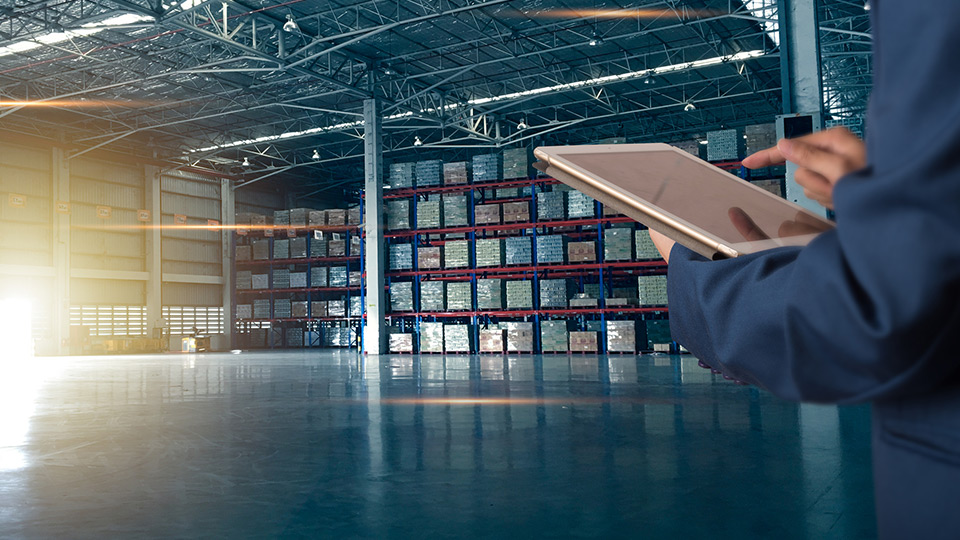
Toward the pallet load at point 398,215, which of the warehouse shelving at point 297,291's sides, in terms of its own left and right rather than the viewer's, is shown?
front

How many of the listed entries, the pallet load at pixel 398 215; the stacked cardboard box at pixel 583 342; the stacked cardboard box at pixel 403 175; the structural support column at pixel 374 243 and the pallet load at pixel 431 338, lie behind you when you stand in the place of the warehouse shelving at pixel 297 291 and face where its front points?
0

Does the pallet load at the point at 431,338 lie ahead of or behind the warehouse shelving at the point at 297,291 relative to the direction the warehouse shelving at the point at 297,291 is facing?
ahead

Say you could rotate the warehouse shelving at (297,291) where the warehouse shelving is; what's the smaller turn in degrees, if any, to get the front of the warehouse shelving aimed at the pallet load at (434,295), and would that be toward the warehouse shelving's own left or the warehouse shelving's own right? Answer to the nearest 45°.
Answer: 0° — it already faces it

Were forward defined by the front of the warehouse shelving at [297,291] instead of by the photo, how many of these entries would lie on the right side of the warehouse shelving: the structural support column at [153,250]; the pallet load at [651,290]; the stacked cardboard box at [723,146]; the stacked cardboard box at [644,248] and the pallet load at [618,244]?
1

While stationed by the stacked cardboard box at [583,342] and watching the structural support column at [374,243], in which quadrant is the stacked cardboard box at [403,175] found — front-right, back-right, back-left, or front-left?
front-right

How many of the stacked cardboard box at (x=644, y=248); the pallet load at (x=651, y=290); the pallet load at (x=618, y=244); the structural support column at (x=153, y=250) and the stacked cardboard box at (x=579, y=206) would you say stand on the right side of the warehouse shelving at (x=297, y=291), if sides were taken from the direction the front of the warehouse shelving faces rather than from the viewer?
1

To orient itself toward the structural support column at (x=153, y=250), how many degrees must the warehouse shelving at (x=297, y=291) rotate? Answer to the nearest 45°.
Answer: approximately 90° to its right

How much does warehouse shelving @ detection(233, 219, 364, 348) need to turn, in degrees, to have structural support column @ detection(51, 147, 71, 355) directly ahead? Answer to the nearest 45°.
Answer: approximately 90° to its right

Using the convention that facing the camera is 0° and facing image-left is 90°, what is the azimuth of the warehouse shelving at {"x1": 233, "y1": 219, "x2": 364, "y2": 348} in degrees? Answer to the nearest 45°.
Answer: approximately 0°

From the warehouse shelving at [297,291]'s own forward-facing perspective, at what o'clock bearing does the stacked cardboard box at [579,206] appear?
The stacked cardboard box is roughly at 11 o'clock from the warehouse shelving.

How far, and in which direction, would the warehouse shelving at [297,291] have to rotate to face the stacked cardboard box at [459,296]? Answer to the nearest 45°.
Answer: approximately 45° to its left

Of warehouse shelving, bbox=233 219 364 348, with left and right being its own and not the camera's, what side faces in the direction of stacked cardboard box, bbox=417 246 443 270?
left

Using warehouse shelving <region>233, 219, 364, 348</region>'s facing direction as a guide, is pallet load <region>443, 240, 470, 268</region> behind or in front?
in front

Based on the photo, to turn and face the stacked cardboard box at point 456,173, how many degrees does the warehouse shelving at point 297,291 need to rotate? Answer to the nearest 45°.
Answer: approximately 45° to its left

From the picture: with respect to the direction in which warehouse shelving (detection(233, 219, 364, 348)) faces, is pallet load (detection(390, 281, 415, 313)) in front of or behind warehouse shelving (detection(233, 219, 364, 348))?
in front

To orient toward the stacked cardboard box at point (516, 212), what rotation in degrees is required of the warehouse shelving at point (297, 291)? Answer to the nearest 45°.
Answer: approximately 45° to its left

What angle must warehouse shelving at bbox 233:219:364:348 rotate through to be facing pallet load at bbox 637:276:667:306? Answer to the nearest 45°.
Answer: approximately 45° to its left
